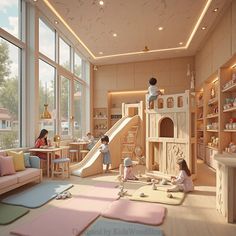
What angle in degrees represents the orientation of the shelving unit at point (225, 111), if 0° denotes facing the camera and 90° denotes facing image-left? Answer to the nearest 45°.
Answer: approximately 45°

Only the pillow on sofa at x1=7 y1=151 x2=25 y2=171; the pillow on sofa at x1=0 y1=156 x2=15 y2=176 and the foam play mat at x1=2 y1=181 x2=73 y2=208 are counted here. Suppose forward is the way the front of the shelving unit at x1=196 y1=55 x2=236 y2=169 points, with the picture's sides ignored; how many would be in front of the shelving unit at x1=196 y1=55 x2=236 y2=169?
3

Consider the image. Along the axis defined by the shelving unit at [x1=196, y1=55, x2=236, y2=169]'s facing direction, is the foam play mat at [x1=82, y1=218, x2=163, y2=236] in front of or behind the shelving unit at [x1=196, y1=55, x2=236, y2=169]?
in front

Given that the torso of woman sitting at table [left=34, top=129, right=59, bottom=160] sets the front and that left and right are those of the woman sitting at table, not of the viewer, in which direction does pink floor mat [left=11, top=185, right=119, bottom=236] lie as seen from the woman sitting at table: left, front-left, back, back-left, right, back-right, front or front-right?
front-right

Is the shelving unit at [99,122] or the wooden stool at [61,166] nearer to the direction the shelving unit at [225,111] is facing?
the wooden stool

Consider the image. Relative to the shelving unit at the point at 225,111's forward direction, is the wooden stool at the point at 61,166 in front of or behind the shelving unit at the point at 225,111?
in front

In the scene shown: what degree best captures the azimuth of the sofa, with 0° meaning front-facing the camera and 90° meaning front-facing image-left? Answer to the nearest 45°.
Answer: approximately 315°

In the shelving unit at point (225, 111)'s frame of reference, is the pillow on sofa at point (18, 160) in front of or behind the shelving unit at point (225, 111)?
in front
